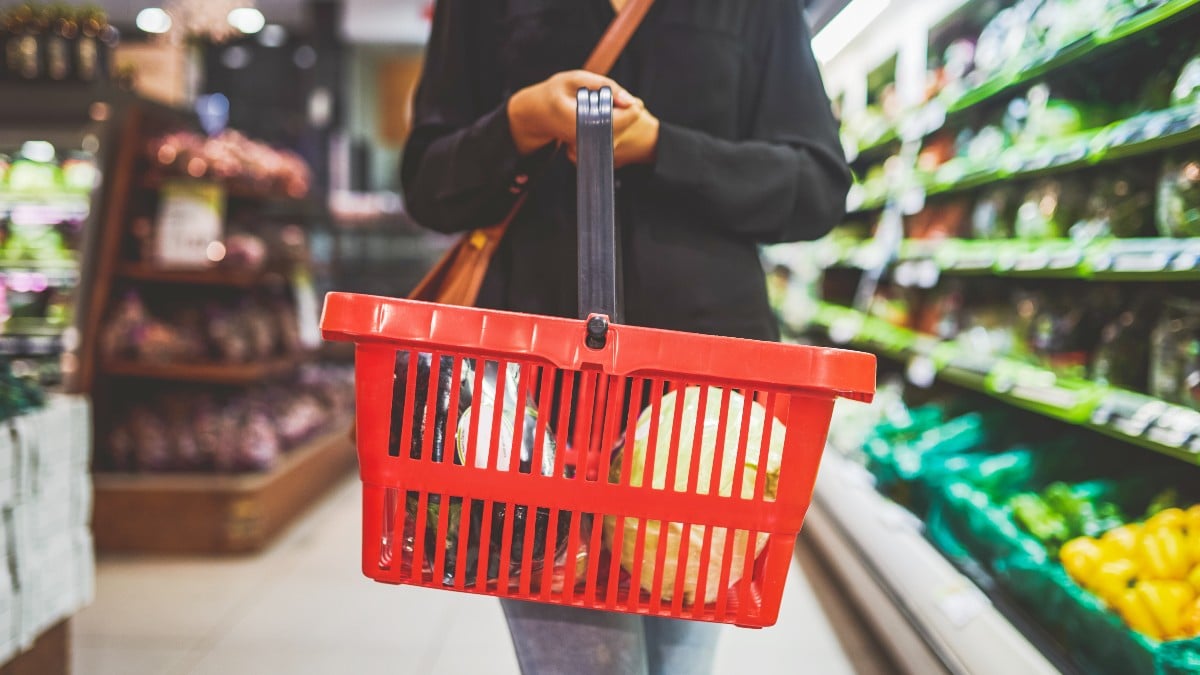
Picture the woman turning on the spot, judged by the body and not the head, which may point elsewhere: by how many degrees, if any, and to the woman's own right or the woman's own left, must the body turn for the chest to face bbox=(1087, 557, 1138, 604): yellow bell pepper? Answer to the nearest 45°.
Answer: approximately 135° to the woman's own left

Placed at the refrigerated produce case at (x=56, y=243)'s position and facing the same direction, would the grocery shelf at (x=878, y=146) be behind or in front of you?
in front

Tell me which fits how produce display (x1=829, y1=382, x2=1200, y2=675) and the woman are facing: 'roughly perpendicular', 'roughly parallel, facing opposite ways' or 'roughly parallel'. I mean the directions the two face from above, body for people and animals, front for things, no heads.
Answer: roughly perpendicular

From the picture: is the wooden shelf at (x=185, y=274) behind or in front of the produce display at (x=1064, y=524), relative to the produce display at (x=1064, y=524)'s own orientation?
in front

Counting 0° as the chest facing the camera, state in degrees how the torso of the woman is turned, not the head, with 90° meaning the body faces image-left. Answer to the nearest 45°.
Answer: approximately 0°

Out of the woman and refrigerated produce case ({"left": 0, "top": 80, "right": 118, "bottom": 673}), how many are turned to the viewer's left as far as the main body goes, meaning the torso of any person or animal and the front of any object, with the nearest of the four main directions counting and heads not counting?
0

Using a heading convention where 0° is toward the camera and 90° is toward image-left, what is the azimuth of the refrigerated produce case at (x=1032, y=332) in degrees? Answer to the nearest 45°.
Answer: approximately 45°

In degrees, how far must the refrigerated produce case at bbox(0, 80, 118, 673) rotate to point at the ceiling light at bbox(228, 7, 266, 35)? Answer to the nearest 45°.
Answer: approximately 135° to its left
